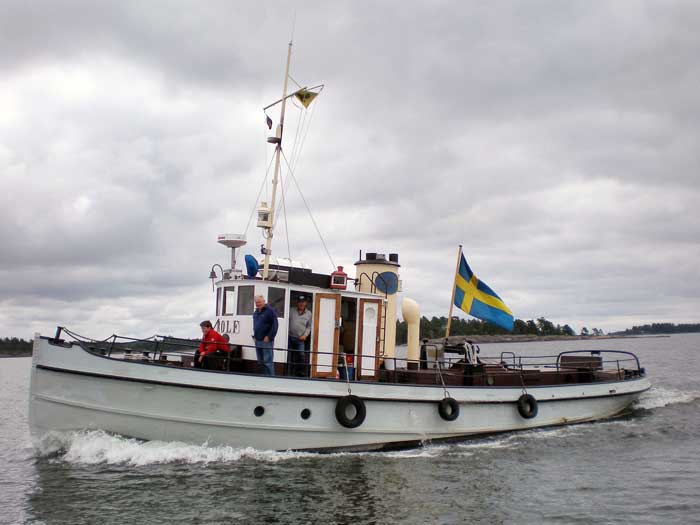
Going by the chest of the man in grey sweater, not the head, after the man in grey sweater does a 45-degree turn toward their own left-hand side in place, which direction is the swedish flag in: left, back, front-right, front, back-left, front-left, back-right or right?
left

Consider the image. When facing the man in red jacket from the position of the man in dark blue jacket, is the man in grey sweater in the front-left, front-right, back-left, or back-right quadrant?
back-right

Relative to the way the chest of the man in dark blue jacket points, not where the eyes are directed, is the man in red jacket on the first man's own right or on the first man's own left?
on the first man's own right

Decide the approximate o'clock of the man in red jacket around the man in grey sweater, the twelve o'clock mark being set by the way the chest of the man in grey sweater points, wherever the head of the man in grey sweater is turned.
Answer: The man in red jacket is roughly at 2 o'clock from the man in grey sweater.

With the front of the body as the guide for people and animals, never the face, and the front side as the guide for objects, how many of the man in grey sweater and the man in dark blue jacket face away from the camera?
0

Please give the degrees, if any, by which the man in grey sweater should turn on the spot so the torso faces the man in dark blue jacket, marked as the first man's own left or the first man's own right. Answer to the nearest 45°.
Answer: approximately 45° to the first man's own right

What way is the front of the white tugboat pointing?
to the viewer's left

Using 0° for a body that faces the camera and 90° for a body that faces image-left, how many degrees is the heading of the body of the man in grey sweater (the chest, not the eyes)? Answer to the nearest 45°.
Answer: approximately 0°
